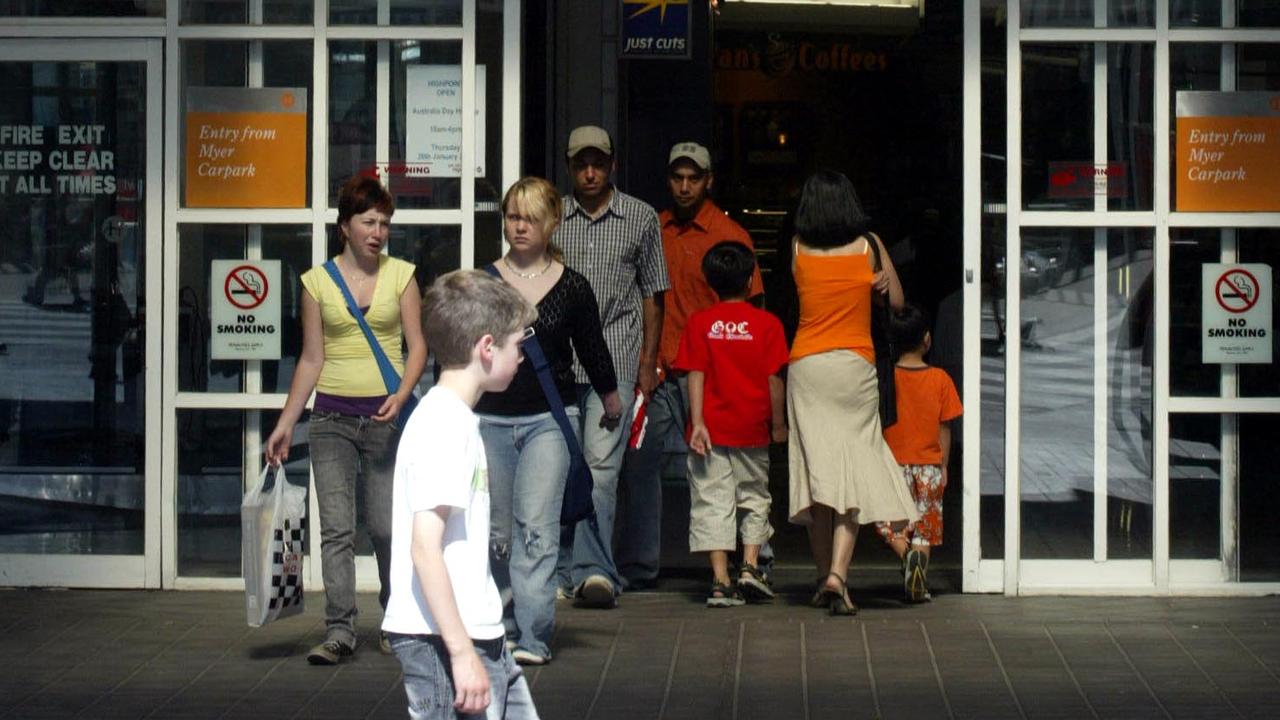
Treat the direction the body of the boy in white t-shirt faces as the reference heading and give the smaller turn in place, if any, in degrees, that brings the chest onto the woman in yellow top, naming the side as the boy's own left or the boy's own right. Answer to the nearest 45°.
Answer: approximately 90° to the boy's own left

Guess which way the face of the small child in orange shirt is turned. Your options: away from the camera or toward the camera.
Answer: away from the camera

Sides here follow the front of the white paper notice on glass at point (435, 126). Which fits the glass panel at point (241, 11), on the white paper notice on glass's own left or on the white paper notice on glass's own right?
on the white paper notice on glass's own right

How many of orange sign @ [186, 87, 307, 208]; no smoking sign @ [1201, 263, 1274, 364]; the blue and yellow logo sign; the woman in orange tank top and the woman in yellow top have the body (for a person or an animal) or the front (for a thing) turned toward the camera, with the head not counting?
4

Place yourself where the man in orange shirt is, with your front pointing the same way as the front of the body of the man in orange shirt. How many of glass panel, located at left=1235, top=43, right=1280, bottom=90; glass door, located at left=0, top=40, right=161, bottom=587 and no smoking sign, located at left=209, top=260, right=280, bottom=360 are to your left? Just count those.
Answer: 1

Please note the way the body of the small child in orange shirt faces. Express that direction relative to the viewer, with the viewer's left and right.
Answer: facing away from the viewer

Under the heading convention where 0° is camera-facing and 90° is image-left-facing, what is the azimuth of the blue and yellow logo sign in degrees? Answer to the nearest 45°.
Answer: approximately 0°

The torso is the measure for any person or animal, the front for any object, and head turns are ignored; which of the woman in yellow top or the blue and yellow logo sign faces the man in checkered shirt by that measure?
the blue and yellow logo sign

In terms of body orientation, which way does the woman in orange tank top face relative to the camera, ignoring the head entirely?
away from the camera

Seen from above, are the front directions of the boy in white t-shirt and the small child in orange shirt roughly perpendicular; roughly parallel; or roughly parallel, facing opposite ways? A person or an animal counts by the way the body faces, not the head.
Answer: roughly perpendicular

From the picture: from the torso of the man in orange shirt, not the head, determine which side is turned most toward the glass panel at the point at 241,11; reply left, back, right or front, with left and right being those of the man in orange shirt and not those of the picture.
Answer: right

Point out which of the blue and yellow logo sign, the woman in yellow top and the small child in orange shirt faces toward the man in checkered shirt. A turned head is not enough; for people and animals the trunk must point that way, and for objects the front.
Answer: the blue and yellow logo sign

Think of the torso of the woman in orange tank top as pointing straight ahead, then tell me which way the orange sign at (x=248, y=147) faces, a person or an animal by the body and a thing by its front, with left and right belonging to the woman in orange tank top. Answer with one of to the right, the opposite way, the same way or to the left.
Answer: the opposite way

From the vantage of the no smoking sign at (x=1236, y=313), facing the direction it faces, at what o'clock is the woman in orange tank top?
The woman in orange tank top is roughly at 2 o'clock from the no smoking sign.
